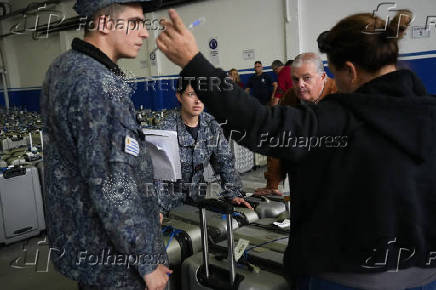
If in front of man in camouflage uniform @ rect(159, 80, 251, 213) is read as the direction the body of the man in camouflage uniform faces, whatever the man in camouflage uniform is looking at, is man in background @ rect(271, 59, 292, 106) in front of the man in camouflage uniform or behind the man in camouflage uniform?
behind

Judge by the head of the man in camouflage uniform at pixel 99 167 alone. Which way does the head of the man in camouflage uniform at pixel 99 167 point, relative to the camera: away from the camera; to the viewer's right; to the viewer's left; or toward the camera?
to the viewer's right

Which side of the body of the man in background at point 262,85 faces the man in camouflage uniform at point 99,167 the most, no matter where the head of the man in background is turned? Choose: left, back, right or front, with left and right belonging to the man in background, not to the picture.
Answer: front

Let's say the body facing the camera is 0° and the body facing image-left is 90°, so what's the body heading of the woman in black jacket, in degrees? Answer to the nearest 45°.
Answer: approximately 135°

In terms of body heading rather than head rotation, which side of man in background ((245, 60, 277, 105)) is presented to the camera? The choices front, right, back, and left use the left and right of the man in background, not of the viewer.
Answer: front

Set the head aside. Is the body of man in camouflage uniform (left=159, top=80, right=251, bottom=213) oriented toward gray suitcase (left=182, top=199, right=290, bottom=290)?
yes

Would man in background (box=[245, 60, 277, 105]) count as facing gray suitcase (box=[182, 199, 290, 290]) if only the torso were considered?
yes

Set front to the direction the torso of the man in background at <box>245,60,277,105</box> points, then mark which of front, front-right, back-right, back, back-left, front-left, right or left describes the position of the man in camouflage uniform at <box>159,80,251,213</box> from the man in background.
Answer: front

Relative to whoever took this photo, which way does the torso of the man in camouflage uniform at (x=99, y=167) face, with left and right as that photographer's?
facing to the right of the viewer
